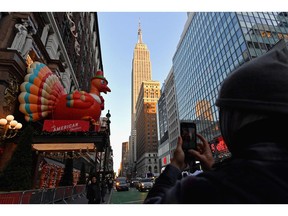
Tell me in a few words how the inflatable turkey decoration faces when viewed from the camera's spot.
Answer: facing to the right of the viewer

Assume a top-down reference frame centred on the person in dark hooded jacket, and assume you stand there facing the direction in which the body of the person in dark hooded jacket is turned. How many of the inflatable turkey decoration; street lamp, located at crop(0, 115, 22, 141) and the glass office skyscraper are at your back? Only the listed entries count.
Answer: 0

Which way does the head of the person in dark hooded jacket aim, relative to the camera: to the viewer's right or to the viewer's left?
to the viewer's left

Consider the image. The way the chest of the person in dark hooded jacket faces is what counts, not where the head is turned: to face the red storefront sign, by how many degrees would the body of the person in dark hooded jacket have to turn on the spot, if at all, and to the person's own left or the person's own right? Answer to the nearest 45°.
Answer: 0° — they already face it

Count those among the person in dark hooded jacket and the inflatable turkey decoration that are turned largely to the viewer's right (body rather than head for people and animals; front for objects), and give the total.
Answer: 1

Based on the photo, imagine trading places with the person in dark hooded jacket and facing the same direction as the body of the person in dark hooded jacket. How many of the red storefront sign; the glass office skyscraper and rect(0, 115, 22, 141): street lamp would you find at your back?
0

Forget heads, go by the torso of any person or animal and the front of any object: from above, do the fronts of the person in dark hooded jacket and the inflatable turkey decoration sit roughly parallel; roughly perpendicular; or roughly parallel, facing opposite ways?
roughly perpendicular

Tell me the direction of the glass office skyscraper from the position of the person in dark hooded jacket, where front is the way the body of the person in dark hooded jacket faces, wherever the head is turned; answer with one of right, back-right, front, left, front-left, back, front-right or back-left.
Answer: front-right

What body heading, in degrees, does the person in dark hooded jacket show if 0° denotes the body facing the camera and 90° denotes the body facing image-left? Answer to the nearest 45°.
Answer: approximately 135°

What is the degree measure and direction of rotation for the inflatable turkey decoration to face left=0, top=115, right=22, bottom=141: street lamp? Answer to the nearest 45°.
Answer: approximately 135° to its right

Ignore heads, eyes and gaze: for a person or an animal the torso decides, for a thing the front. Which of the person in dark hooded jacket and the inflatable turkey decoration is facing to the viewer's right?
the inflatable turkey decoration

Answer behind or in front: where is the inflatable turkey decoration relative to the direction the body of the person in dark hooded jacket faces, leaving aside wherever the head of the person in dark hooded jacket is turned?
in front

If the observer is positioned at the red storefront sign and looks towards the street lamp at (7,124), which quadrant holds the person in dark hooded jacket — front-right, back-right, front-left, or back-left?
front-left

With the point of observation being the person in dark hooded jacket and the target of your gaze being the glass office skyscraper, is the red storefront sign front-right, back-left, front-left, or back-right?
front-left

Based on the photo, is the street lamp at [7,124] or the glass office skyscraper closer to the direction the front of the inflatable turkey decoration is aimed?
the glass office skyscraper

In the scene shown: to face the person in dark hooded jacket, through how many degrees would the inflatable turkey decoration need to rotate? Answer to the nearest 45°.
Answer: approximately 90° to its right
